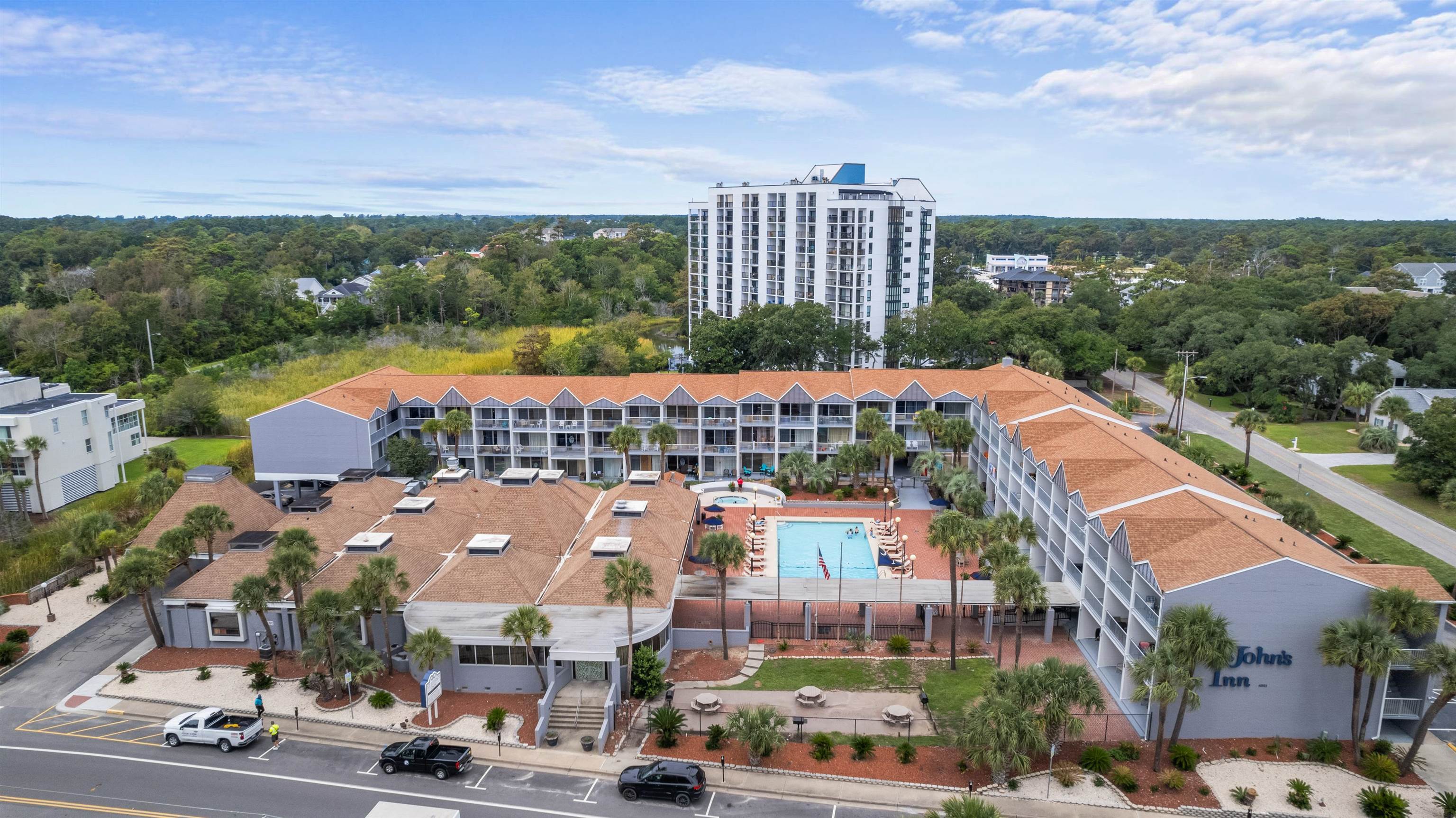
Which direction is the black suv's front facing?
to the viewer's left

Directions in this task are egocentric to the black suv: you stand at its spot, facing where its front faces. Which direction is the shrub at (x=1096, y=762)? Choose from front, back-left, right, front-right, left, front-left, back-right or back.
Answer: back

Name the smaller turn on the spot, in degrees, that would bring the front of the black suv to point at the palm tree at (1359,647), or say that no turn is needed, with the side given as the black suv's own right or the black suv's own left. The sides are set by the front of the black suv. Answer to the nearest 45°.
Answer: approximately 180°
